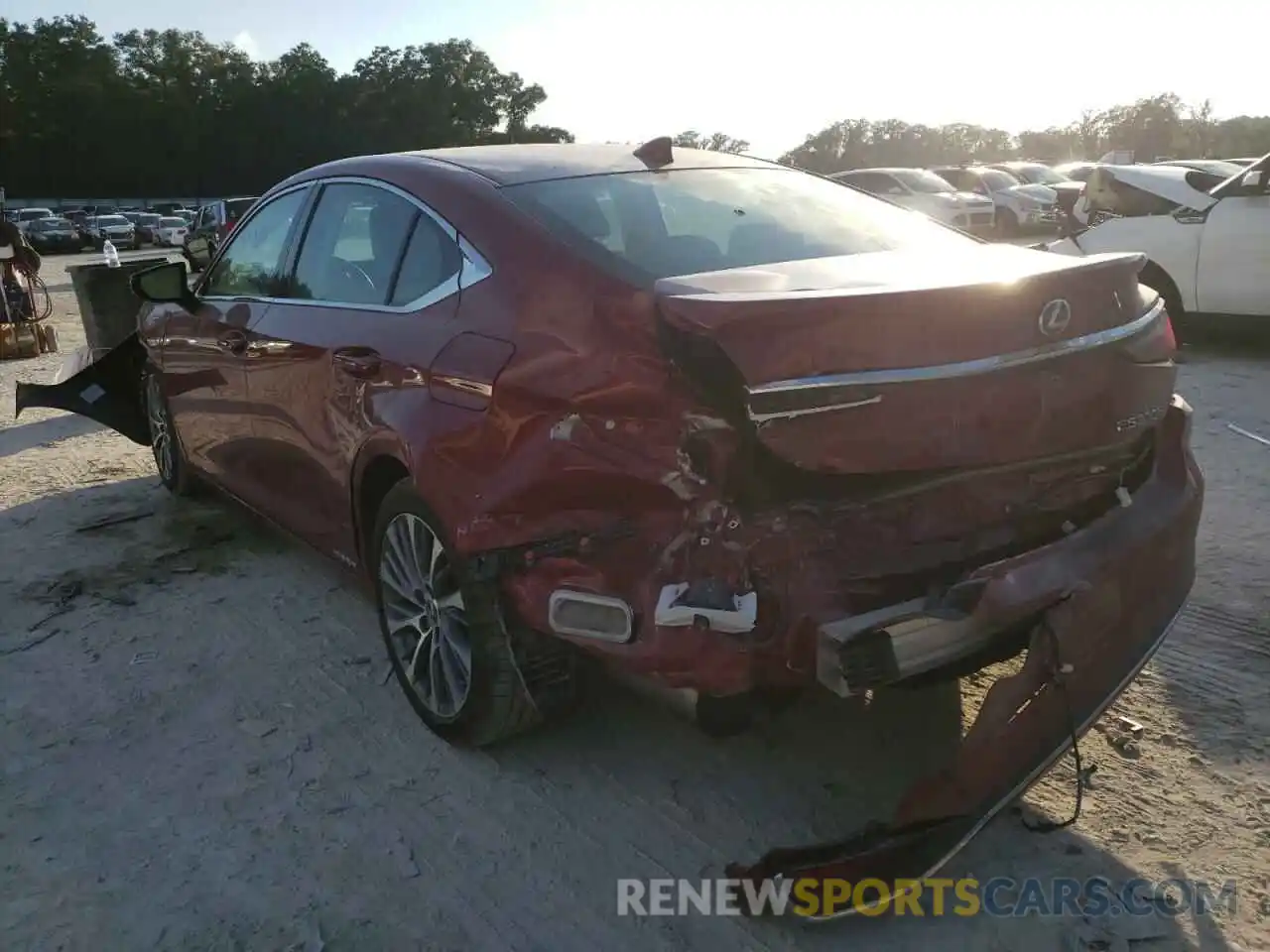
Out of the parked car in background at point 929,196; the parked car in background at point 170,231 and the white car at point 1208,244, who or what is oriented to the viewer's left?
the white car

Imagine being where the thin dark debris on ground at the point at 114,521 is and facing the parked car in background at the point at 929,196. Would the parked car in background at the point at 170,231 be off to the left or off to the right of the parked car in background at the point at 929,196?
left

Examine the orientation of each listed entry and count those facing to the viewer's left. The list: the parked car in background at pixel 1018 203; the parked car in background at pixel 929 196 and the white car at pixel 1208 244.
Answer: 1

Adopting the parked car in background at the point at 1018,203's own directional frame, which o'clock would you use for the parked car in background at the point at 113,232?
the parked car in background at the point at 113,232 is roughly at 5 o'clock from the parked car in background at the point at 1018,203.

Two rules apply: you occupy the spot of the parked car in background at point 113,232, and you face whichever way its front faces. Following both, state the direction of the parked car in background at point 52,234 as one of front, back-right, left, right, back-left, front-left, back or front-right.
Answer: right

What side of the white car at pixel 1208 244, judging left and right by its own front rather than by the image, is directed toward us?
left

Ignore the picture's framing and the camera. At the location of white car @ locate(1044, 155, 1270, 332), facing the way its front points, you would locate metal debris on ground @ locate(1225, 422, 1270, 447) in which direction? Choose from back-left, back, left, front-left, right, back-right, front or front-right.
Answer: left

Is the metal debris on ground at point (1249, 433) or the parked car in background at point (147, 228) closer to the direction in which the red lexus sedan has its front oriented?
the parked car in background

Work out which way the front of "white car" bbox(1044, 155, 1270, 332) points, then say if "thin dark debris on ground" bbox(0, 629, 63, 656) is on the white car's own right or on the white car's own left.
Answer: on the white car's own left

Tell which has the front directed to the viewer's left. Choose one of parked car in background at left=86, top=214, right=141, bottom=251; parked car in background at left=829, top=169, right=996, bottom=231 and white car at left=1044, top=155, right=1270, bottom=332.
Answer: the white car

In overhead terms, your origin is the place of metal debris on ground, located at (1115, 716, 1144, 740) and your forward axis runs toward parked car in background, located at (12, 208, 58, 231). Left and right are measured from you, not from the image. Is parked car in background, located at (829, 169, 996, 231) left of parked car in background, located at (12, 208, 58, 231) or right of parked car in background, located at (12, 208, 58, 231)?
right

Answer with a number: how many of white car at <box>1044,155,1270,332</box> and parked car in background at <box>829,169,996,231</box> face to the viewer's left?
1

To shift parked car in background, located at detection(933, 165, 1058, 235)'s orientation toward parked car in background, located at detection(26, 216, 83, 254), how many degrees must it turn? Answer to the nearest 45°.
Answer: approximately 135° to its right

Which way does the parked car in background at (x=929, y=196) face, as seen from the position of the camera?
facing the viewer and to the right of the viewer
